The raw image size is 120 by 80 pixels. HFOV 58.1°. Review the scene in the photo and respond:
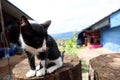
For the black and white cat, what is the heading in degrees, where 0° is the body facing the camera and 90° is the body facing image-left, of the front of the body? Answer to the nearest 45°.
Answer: approximately 45°

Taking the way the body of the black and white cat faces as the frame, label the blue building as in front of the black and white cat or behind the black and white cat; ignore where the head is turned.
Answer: behind

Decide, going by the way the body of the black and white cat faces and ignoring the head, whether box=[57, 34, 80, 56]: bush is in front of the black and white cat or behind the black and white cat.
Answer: behind
